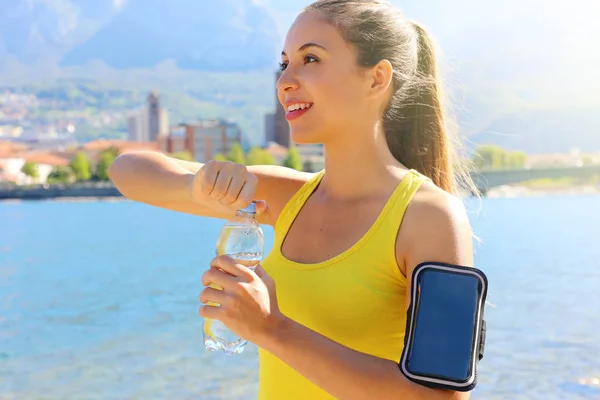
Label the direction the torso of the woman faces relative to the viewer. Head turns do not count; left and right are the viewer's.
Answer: facing the viewer and to the left of the viewer
